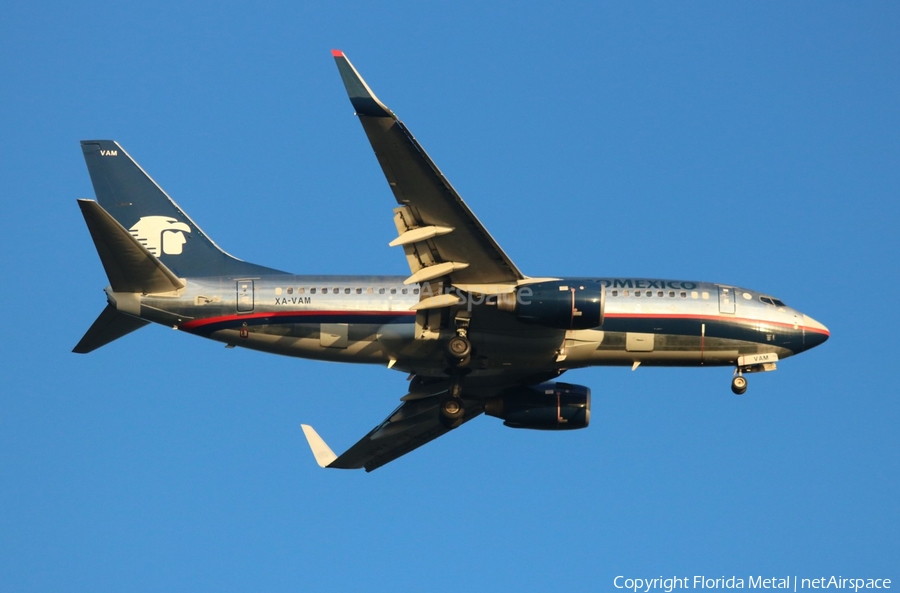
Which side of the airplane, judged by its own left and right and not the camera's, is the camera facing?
right
